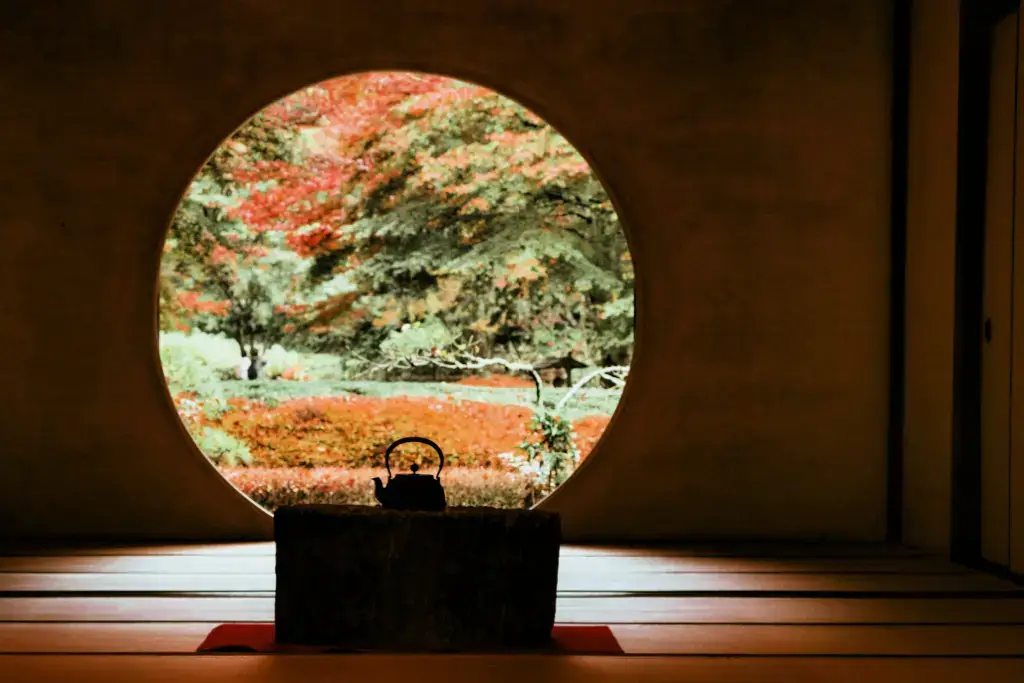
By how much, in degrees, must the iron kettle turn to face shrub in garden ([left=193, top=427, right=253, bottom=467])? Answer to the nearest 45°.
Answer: approximately 90° to its right

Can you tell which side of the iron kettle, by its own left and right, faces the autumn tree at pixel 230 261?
right

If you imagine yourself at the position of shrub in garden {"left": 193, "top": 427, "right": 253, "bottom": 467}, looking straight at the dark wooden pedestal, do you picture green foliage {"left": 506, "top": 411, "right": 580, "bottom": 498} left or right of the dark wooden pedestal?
left

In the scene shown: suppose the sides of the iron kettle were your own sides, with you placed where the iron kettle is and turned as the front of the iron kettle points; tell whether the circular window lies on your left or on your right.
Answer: on your right

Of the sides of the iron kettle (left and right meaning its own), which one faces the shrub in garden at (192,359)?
right

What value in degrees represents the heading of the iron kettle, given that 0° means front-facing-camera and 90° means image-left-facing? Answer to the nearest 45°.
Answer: approximately 90°

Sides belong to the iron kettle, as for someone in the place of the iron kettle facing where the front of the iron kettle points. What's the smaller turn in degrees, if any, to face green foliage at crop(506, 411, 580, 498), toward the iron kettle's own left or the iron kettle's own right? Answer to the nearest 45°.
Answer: approximately 90° to the iron kettle's own right
